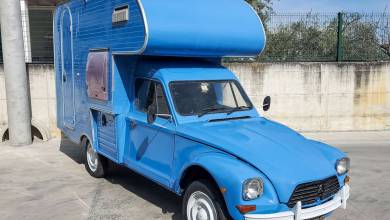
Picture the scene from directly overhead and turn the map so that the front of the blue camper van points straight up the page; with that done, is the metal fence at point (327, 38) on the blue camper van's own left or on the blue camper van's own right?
on the blue camper van's own left

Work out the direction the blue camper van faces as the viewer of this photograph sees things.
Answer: facing the viewer and to the right of the viewer

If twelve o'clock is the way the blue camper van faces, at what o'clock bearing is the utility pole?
The utility pole is roughly at 6 o'clock from the blue camper van.

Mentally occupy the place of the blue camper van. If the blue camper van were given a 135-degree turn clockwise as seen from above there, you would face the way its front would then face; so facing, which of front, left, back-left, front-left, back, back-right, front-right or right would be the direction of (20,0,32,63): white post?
front-right

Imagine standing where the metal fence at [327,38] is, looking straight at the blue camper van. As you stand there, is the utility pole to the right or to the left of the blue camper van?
right
